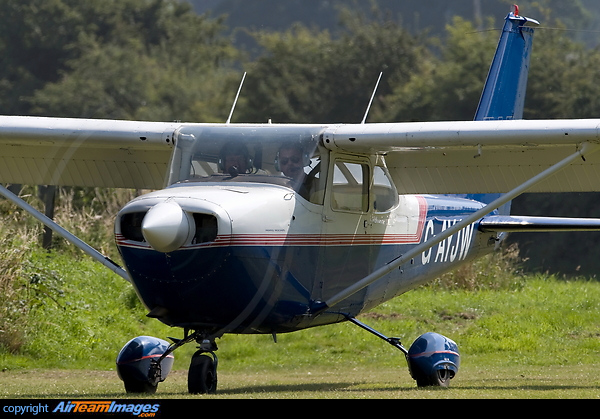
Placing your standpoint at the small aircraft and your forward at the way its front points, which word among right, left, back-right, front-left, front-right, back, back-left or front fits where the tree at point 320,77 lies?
back-right
